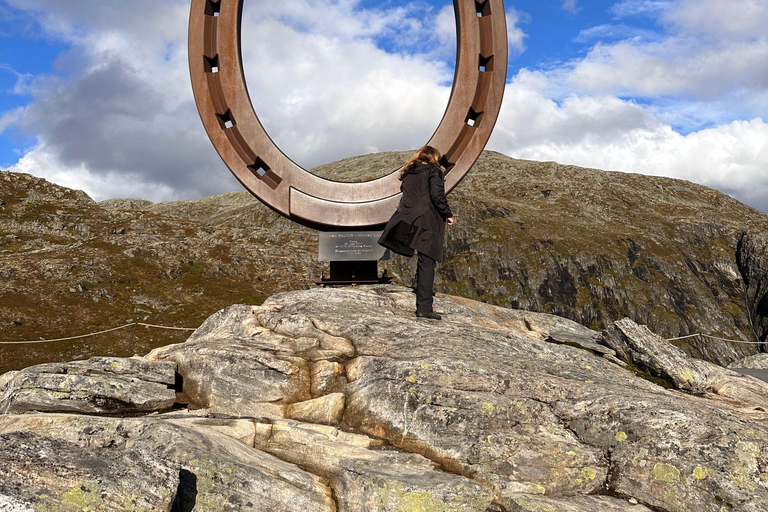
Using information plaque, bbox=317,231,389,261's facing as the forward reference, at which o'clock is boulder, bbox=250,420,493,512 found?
The boulder is roughly at 12 o'clock from the information plaque.

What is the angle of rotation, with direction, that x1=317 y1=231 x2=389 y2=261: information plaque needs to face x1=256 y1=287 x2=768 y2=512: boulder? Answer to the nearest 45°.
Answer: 0° — it already faces it

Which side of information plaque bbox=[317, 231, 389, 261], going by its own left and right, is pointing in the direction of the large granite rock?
front

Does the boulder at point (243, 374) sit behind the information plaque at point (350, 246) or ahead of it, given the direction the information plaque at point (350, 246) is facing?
ahead

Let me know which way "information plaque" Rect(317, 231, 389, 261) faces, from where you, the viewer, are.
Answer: facing the viewer

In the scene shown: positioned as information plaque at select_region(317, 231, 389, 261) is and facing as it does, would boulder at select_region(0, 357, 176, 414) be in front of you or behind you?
in front

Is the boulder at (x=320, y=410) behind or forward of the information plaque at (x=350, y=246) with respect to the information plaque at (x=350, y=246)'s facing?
forward

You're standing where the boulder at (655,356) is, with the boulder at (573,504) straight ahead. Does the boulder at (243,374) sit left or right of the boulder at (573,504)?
right
